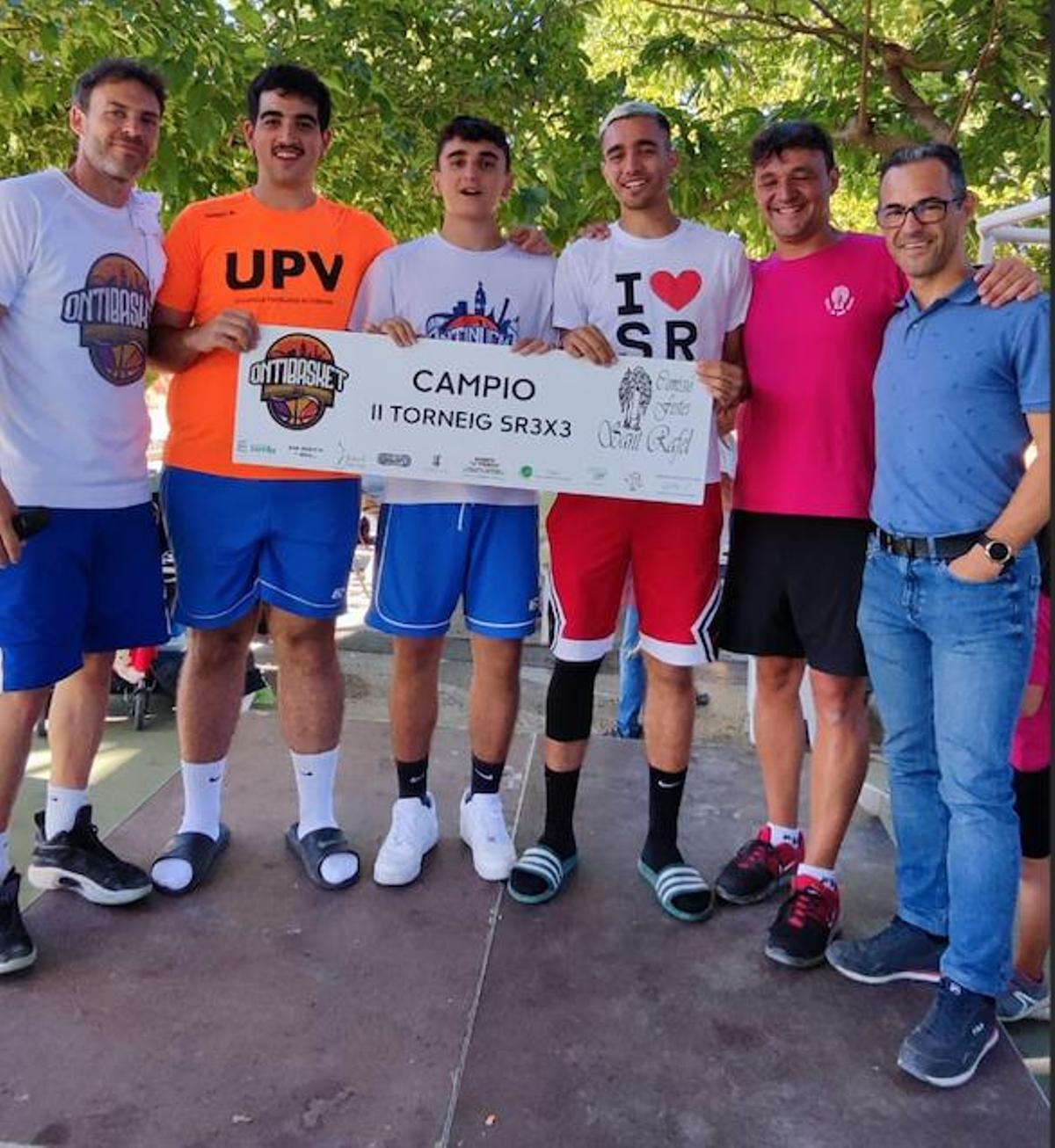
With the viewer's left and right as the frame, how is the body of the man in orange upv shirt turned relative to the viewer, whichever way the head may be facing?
facing the viewer

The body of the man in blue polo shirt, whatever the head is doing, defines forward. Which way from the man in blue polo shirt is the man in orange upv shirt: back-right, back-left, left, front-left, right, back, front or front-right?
front-right

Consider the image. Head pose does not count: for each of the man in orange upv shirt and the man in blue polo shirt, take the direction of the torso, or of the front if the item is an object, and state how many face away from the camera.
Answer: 0

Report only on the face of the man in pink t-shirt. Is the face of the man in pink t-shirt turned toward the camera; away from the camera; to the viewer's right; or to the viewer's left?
toward the camera

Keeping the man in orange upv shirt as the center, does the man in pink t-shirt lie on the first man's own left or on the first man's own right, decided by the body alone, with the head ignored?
on the first man's own left

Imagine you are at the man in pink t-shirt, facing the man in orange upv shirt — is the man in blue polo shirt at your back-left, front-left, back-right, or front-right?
back-left

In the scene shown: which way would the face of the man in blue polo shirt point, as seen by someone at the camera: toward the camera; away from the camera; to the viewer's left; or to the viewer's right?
toward the camera

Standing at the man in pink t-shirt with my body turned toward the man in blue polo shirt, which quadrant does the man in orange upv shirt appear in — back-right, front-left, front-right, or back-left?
back-right

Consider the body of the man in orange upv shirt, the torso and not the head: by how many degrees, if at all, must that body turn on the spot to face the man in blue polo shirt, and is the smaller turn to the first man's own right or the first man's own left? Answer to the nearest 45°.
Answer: approximately 45° to the first man's own left

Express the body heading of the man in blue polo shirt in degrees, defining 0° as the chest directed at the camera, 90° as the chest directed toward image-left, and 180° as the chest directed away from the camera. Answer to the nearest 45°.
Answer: approximately 45°
